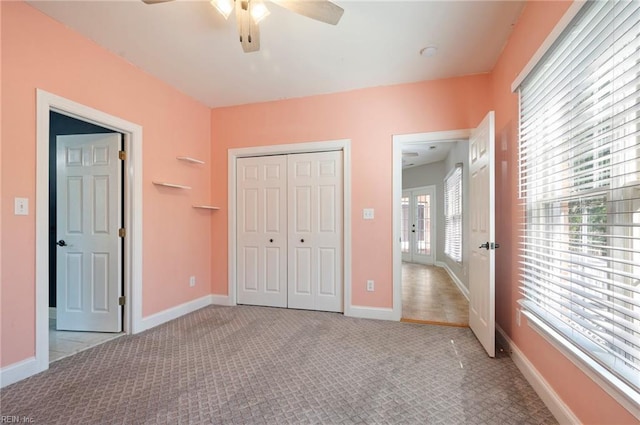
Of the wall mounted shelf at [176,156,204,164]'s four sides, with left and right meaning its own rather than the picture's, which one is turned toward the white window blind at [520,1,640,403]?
front

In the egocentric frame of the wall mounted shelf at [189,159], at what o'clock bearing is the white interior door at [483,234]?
The white interior door is roughly at 12 o'clock from the wall mounted shelf.

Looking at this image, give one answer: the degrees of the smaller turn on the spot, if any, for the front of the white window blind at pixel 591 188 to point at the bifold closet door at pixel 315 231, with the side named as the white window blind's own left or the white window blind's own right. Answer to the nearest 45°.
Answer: approximately 45° to the white window blind's own right

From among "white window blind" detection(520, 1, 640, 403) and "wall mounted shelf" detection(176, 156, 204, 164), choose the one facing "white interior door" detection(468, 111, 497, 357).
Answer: the wall mounted shelf

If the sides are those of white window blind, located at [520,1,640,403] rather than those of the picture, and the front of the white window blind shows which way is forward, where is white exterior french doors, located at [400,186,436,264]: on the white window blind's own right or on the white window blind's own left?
on the white window blind's own right

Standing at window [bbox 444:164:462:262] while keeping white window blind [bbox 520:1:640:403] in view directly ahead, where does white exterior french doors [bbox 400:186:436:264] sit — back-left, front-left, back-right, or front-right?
back-right

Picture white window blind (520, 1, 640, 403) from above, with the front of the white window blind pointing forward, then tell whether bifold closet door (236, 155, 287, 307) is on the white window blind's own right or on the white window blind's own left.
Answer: on the white window blind's own right

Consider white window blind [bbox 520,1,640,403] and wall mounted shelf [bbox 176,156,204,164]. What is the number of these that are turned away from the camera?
0

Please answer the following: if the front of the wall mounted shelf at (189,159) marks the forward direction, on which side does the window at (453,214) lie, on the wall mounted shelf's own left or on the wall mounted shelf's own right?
on the wall mounted shelf's own left

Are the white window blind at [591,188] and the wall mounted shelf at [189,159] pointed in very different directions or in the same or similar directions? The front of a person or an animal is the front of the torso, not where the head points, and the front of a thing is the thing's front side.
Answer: very different directions

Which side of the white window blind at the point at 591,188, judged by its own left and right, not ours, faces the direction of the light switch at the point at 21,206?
front

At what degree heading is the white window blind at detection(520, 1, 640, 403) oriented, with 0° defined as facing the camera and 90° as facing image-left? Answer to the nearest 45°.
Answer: approximately 45°

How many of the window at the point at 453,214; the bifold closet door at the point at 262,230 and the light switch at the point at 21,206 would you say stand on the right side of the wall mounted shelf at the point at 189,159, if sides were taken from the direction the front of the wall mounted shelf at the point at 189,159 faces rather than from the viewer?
1

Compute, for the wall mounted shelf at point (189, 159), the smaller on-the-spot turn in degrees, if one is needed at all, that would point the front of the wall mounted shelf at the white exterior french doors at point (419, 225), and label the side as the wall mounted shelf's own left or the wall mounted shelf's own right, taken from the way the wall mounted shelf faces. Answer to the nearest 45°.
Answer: approximately 45° to the wall mounted shelf's own left

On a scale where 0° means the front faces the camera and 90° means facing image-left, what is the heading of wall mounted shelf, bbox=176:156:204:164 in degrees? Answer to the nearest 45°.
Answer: approximately 315°

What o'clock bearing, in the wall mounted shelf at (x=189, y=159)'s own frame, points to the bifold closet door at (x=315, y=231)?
The bifold closet door is roughly at 11 o'clock from the wall mounted shelf.
